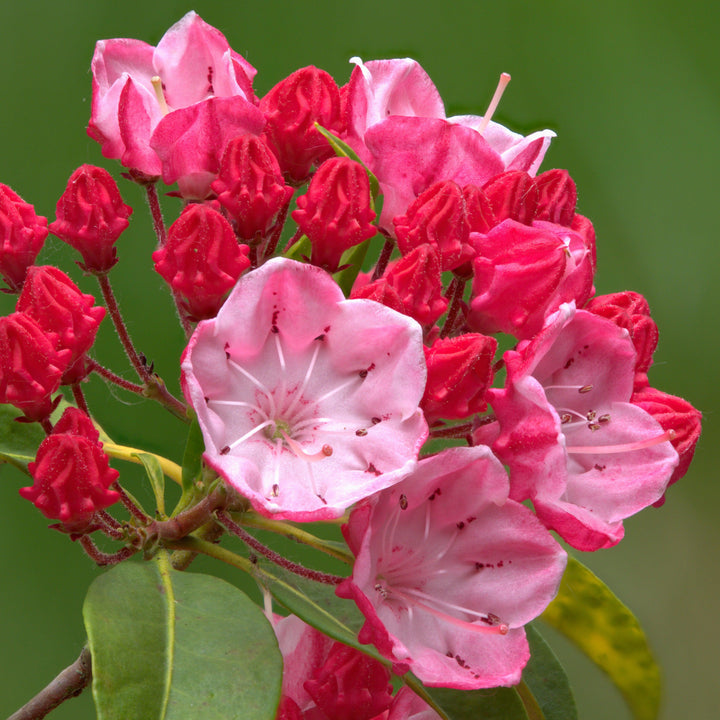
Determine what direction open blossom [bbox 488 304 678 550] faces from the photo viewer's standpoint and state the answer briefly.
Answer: facing the viewer and to the right of the viewer

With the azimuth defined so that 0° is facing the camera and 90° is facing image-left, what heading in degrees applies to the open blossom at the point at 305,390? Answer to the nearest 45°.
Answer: approximately 0°

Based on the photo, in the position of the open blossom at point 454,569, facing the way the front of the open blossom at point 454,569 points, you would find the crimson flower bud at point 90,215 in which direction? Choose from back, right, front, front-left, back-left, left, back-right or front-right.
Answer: back-right

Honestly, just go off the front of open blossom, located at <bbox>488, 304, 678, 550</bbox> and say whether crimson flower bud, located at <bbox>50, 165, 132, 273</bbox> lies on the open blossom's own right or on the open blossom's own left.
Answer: on the open blossom's own right

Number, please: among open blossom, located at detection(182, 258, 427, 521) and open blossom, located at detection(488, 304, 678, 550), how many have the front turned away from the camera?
0
